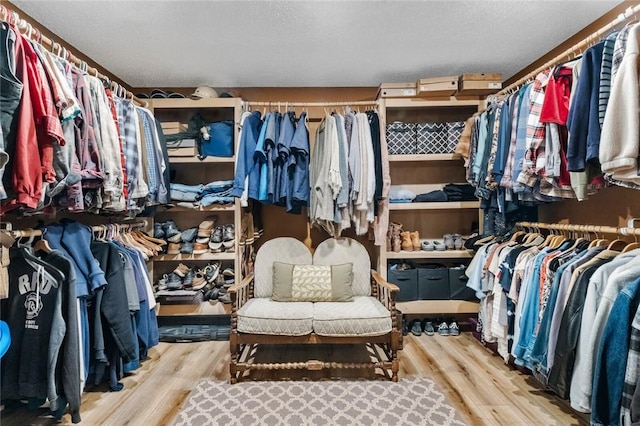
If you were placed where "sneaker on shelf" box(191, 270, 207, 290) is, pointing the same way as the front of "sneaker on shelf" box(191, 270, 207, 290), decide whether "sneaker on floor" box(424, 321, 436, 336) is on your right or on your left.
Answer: on your left

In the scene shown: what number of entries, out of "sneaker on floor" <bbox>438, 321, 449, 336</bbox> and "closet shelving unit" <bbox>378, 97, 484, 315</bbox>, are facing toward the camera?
2

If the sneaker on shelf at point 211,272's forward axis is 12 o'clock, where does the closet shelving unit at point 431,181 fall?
The closet shelving unit is roughly at 8 o'clock from the sneaker on shelf.

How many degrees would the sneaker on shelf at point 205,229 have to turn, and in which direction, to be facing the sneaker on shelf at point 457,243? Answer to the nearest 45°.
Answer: approximately 135° to its left

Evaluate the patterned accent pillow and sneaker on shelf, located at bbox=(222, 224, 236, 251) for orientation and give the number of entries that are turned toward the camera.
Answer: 2

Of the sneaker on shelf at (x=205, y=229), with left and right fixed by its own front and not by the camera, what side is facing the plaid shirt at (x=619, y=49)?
left

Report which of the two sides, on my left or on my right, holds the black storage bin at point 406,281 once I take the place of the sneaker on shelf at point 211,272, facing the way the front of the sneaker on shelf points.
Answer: on my left

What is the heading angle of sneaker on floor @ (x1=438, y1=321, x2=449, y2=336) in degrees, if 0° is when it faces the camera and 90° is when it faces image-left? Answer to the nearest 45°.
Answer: approximately 0°

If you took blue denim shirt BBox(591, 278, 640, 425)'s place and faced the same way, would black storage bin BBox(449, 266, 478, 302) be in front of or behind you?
behind

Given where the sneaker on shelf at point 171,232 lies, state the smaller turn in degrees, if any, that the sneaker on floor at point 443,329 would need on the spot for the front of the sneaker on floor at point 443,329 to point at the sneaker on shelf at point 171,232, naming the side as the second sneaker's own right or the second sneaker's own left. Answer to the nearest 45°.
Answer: approximately 90° to the second sneaker's own right
